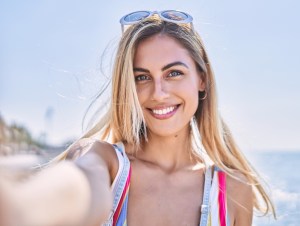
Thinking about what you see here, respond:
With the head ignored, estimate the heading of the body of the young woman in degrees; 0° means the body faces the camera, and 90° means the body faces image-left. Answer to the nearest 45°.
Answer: approximately 0°
